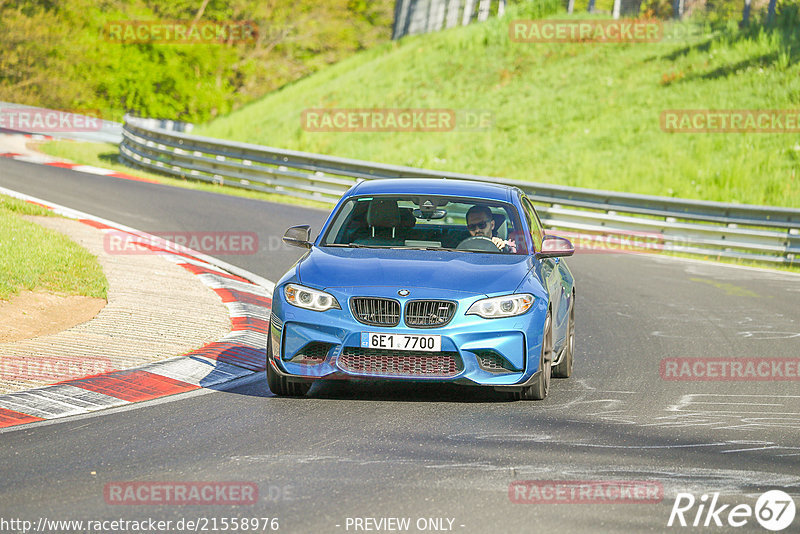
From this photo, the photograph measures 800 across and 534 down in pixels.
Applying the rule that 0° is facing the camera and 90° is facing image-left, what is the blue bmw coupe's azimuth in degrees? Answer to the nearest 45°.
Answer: approximately 0°

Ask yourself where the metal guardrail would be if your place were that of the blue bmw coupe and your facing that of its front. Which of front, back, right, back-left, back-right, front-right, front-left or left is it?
back

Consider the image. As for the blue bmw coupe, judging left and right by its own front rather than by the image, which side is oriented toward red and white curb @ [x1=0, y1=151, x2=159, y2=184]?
back
